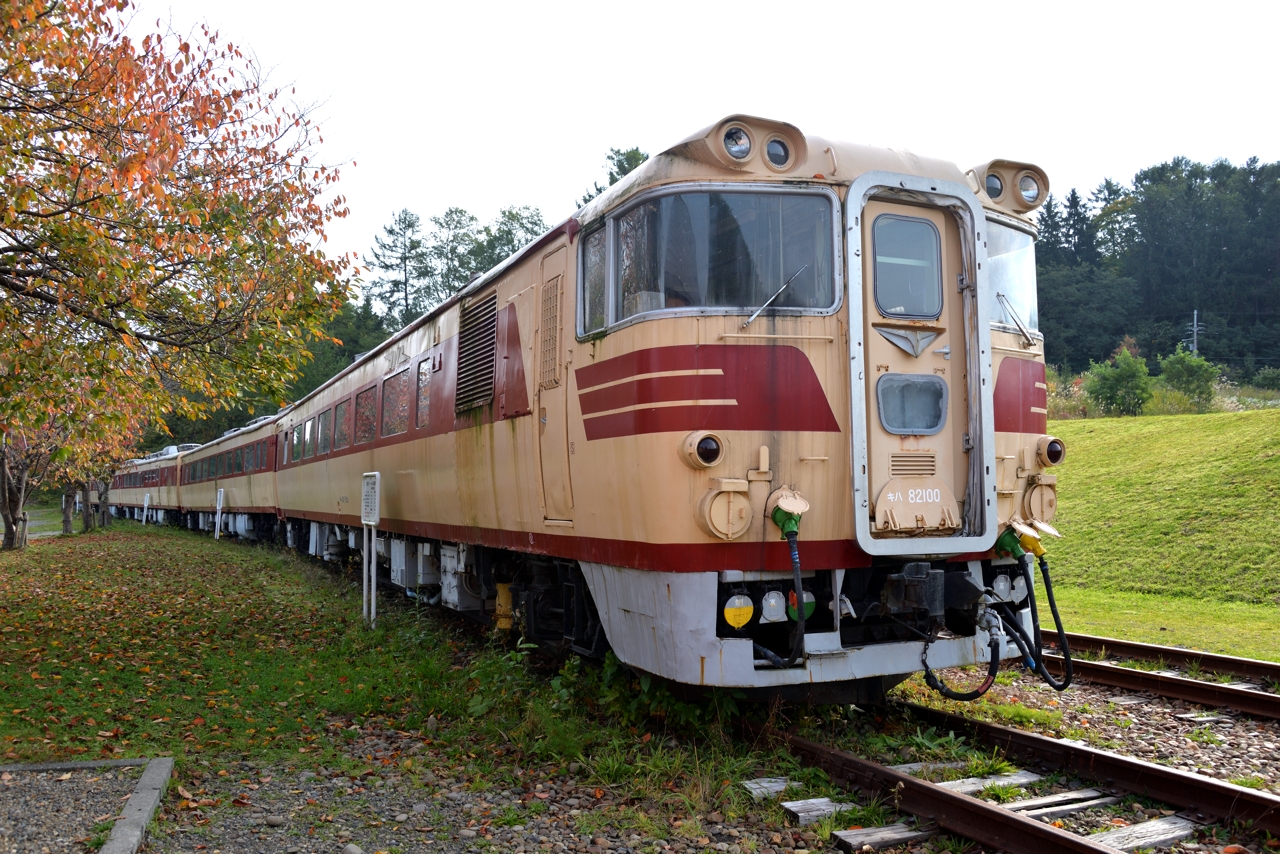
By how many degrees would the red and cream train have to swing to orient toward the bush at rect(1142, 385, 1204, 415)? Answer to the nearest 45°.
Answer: approximately 90° to its left

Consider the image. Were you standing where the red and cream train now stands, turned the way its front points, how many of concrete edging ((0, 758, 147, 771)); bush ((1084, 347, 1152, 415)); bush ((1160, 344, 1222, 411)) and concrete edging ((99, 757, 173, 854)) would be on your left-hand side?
2

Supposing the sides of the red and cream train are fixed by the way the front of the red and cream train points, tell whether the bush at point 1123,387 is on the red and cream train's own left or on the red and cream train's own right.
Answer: on the red and cream train's own left

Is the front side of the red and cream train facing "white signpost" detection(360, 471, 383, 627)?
no

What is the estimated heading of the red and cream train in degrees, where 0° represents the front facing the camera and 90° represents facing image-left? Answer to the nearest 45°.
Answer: approximately 315°

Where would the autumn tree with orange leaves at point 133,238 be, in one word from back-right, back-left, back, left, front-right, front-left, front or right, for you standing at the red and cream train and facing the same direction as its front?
back

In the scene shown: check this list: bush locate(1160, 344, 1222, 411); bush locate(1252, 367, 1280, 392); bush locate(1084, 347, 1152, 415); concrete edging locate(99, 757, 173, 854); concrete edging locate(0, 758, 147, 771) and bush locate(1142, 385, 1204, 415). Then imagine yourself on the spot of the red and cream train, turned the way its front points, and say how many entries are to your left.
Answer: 4

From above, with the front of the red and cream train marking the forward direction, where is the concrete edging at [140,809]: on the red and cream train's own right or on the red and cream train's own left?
on the red and cream train's own right

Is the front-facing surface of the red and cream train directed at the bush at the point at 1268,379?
no

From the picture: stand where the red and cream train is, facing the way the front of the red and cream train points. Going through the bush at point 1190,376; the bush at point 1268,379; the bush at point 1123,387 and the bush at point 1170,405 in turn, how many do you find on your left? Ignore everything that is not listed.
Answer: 4
